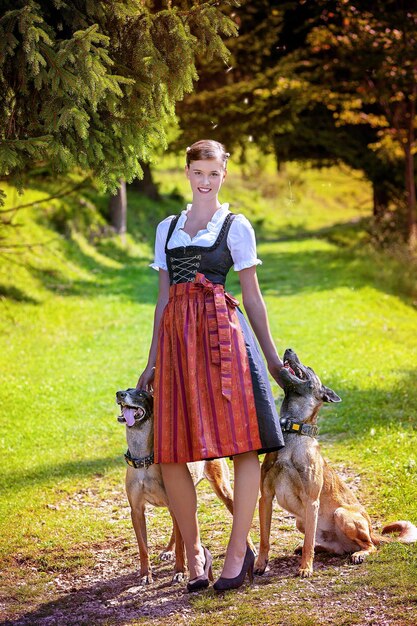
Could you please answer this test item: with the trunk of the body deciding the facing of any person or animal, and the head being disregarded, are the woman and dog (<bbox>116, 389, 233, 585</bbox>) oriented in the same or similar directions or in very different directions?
same or similar directions

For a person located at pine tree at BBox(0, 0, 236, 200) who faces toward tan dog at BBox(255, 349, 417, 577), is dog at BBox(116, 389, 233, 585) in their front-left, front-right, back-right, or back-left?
front-right

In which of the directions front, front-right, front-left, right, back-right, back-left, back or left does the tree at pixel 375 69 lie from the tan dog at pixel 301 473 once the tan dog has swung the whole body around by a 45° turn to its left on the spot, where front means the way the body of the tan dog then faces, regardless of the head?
back

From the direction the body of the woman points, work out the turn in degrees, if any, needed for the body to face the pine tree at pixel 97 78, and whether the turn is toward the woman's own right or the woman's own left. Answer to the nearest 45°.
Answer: approximately 135° to the woman's own right

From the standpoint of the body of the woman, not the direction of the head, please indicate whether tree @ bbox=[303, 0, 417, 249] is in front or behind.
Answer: behind

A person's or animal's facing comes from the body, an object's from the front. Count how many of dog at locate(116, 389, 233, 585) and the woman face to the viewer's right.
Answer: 0
